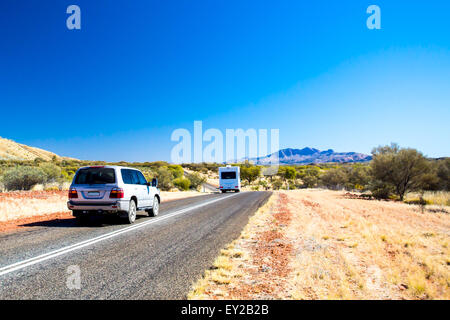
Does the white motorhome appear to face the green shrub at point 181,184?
no

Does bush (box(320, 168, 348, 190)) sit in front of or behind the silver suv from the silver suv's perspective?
in front

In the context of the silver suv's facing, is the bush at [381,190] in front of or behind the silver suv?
in front

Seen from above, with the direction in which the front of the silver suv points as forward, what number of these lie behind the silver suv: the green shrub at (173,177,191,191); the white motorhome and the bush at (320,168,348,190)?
0

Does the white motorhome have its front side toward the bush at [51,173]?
no

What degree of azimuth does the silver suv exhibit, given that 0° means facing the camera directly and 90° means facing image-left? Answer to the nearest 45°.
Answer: approximately 225°

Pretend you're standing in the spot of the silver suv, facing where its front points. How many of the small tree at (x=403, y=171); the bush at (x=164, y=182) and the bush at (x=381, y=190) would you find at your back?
0
